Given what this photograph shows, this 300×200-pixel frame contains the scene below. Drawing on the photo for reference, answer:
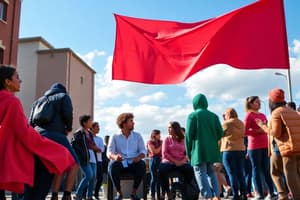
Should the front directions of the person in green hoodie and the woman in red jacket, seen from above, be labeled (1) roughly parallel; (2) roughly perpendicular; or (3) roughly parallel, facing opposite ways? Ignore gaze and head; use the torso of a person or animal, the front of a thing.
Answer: roughly perpendicular

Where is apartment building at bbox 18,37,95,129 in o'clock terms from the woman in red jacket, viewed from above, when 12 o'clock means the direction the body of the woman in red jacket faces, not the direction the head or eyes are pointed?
The apartment building is roughly at 9 o'clock from the woman in red jacket.

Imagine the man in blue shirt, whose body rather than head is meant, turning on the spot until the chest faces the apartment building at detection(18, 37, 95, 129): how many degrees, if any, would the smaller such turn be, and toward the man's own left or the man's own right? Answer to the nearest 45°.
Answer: approximately 180°

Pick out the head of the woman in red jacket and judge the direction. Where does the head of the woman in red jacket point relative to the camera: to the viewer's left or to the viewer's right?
to the viewer's right

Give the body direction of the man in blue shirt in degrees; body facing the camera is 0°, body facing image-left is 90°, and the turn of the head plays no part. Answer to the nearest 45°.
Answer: approximately 0°

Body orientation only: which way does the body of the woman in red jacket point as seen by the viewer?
to the viewer's right

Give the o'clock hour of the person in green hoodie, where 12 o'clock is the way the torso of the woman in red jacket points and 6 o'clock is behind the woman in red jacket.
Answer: The person in green hoodie is roughly at 11 o'clock from the woman in red jacket.

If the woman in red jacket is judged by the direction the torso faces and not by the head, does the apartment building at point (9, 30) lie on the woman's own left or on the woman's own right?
on the woman's own left

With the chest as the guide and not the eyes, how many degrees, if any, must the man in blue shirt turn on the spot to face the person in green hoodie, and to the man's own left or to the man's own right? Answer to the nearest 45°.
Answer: approximately 45° to the man's own left

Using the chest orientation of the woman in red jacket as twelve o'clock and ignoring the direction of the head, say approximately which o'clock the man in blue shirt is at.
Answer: The man in blue shirt is roughly at 10 o'clock from the woman in red jacket.

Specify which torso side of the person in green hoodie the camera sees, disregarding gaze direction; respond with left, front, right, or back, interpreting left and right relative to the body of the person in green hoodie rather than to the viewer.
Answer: back
